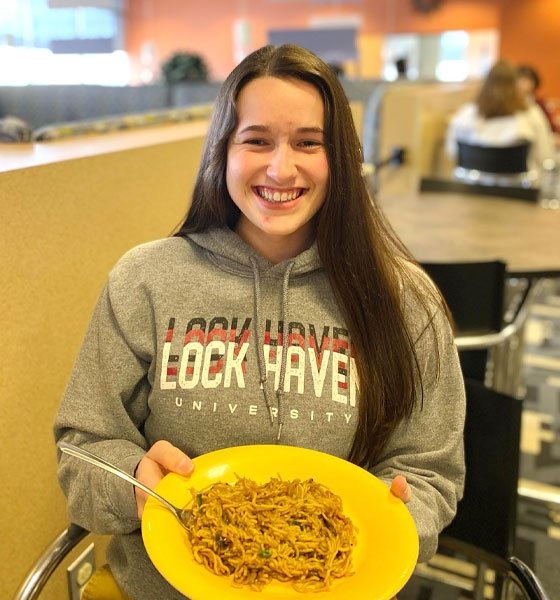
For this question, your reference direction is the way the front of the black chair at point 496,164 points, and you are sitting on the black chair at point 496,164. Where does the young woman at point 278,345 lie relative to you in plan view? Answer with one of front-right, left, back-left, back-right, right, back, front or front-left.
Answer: back

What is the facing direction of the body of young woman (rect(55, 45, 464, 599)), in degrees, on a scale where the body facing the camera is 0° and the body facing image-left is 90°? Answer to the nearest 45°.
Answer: approximately 0°

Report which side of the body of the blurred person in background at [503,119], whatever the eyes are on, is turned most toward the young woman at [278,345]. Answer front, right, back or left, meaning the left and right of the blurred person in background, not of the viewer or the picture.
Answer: back

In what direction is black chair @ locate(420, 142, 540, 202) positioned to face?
away from the camera

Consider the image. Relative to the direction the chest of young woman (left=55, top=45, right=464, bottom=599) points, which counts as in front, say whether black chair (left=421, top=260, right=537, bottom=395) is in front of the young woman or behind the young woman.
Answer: behind

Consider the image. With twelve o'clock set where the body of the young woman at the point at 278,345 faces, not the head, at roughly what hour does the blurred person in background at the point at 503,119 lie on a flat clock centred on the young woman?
The blurred person in background is roughly at 7 o'clock from the young woman.

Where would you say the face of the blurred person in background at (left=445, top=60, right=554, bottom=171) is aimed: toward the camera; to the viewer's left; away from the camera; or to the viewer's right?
away from the camera

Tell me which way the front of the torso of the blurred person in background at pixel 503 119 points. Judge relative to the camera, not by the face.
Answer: away from the camera

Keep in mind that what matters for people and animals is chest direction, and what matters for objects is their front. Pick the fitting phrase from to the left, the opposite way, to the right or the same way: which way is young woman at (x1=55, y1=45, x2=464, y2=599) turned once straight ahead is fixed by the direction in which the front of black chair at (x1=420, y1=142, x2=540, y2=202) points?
the opposite way

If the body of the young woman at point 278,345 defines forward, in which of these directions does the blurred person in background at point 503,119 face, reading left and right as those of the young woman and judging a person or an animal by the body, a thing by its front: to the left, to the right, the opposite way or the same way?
the opposite way

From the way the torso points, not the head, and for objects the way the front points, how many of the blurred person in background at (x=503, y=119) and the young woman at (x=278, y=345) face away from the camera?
1

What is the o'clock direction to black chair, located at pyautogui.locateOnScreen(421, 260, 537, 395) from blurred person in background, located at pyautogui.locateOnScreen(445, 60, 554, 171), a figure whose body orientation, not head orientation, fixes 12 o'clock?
The black chair is roughly at 6 o'clock from the blurred person in background.

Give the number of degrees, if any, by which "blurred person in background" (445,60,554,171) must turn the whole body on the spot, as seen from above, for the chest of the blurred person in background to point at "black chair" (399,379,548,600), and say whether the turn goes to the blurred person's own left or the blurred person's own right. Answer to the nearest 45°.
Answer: approximately 180°

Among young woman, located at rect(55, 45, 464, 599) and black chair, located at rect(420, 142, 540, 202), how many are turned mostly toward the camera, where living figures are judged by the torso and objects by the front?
1
